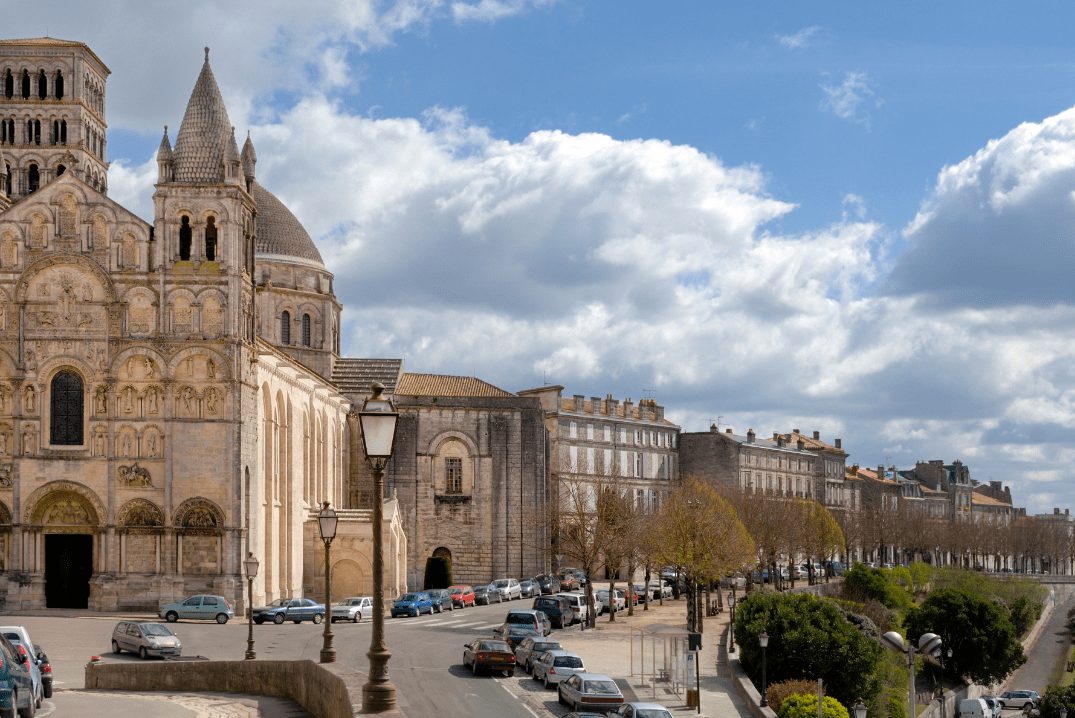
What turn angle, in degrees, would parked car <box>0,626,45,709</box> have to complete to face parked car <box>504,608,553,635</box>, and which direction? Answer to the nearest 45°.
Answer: approximately 45° to its right

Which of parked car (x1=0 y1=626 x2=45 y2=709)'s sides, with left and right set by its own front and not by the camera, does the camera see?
back
